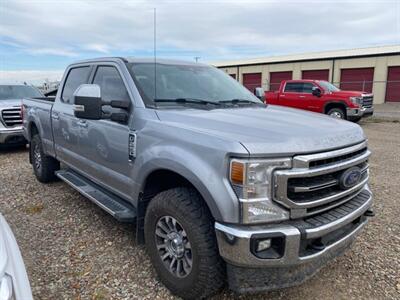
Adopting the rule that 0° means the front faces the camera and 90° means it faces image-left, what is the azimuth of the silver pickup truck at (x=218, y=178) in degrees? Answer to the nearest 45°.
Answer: approximately 315°

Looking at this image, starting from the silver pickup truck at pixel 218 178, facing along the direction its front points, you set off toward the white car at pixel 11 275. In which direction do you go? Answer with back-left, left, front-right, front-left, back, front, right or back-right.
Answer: right

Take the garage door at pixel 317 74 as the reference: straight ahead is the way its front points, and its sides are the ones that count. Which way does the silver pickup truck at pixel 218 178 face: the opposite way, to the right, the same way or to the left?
to the left

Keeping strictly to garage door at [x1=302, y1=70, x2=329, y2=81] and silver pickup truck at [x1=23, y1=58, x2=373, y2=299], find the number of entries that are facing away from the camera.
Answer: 0

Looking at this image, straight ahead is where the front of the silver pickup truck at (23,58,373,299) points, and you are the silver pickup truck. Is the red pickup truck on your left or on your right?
on your left

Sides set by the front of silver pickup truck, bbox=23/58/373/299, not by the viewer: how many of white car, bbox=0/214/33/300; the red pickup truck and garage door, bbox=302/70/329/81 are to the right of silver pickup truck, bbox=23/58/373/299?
1

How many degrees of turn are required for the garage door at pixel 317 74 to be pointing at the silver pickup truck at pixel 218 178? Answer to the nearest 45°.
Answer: approximately 45° to its left

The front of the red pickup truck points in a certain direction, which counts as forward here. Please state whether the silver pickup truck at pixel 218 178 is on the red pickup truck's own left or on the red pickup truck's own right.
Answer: on the red pickup truck's own right

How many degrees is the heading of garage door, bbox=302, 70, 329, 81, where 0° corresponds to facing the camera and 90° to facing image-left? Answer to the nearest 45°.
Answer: approximately 45°

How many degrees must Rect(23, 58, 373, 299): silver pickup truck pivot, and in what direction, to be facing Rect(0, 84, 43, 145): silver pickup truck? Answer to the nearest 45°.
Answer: approximately 180°

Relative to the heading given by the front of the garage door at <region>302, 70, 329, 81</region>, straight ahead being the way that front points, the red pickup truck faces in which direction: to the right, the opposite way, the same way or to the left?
to the left

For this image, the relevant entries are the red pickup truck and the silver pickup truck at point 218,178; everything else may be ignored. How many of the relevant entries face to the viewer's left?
0

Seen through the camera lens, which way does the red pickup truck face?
facing the viewer and to the right of the viewer
